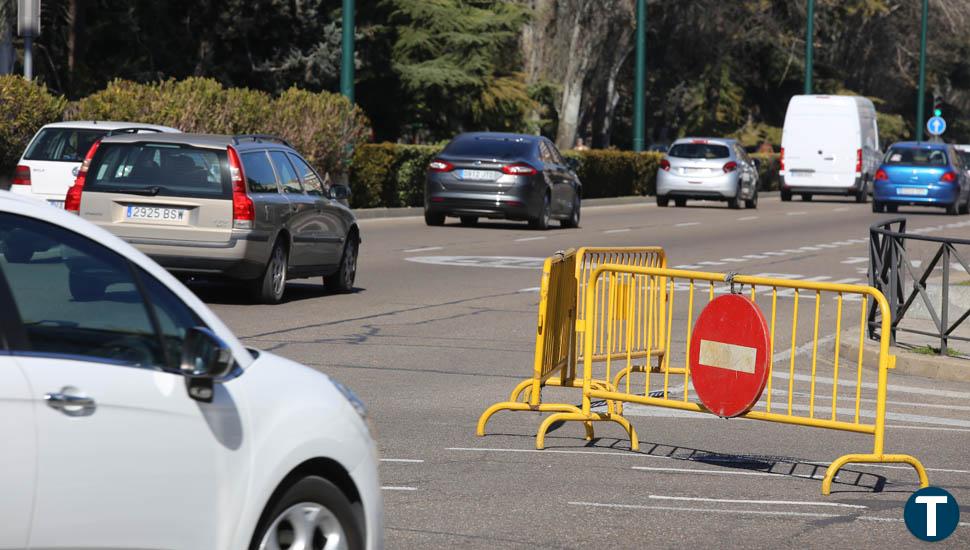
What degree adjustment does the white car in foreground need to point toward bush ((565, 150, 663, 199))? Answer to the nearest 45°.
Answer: approximately 90° to its left

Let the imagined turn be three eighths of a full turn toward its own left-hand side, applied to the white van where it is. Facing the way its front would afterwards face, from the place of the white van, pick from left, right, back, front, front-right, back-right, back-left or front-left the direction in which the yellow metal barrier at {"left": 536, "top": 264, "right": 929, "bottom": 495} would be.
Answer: front-left

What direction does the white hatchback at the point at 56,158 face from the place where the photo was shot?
facing away from the viewer and to the right of the viewer

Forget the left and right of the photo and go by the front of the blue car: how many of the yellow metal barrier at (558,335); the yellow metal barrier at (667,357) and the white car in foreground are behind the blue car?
3

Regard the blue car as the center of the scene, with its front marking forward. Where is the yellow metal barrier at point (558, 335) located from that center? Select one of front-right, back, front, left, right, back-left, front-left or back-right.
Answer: back

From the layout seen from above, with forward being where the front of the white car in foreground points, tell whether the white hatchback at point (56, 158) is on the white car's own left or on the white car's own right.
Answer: on the white car's own left

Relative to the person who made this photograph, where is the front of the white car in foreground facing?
facing to the right of the viewer

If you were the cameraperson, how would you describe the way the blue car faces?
facing away from the viewer
